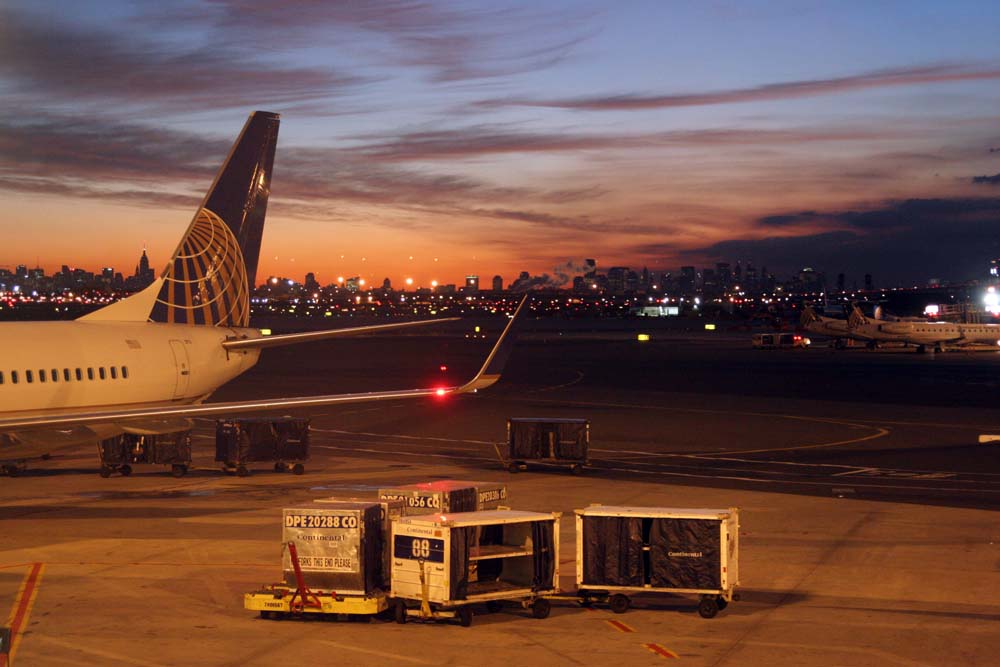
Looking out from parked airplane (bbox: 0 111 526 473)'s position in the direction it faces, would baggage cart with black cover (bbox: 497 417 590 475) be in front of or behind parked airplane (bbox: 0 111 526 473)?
behind

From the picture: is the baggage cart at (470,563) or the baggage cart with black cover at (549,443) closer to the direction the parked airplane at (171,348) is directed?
the baggage cart at (470,563)

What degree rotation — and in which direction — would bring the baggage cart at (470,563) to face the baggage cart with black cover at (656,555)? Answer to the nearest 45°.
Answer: approximately 135° to its left

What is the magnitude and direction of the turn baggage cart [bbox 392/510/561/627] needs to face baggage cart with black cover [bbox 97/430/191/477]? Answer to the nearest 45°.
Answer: approximately 90° to its right

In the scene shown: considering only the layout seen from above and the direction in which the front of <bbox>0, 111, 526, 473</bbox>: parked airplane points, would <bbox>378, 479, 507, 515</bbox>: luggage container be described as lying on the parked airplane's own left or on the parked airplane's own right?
on the parked airplane's own left

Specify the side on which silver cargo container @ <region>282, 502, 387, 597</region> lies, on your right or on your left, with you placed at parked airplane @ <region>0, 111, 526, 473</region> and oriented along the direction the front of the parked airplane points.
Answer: on your left

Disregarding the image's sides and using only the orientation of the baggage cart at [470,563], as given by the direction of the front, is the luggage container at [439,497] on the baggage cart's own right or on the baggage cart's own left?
on the baggage cart's own right

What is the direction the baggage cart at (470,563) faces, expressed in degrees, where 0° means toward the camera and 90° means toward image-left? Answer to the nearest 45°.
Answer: approximately 45°

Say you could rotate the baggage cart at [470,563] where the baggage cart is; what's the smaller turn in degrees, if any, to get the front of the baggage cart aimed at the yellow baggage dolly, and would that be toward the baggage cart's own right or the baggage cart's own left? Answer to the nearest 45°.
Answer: approximately 45° to the baggage cart's own right

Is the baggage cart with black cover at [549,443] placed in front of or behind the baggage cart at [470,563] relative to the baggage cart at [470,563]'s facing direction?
behind

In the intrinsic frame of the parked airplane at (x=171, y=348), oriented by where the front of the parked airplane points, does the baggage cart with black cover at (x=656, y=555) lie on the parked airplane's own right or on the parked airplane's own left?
on the parked airplane's own left
